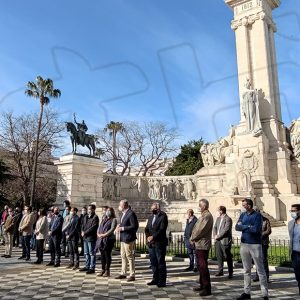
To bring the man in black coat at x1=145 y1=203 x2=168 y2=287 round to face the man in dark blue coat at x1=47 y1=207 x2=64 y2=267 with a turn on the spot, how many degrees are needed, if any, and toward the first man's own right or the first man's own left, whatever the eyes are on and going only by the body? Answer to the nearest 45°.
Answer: approximately 90° to the first man's own right

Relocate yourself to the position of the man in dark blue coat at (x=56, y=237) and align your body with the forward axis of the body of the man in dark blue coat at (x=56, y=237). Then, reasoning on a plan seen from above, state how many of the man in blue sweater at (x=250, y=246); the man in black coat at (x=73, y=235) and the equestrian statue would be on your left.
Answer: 2

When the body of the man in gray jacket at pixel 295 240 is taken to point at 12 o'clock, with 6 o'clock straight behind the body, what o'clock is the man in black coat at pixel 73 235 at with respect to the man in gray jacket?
The man in black coat is roughly at 2 o'clock from the man in gray jacket.

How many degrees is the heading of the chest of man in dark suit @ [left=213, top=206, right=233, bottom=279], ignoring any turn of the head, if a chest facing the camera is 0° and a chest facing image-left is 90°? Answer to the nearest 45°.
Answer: approximately 45°

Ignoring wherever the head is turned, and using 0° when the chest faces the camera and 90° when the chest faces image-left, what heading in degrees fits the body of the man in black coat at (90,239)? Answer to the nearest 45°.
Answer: approximately 45°

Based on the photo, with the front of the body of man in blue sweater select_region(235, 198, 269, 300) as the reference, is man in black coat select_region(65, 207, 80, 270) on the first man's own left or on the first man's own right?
on the first man's own right

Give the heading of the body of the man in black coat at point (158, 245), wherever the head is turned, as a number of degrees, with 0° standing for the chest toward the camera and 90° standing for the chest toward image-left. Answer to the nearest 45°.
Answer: approximately 45°

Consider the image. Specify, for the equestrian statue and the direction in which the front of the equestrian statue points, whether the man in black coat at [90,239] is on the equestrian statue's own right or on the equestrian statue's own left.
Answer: on the equestrian statue's own left

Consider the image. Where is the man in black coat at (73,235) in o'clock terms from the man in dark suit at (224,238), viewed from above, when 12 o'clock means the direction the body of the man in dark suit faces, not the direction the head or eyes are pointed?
The man in black coat is roughly at 2 o'clock from the man in dark suit.

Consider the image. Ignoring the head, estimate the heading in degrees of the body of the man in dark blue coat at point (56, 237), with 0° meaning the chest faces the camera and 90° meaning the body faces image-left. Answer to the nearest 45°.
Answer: approximately 45°

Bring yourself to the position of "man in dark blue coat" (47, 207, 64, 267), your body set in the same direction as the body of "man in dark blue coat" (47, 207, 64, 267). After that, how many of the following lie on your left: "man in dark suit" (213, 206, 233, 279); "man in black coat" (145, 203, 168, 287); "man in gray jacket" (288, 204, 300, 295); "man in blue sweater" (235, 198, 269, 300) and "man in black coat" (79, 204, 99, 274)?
5

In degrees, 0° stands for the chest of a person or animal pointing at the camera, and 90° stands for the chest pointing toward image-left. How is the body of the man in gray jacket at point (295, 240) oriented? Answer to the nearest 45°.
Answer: approximately 45°

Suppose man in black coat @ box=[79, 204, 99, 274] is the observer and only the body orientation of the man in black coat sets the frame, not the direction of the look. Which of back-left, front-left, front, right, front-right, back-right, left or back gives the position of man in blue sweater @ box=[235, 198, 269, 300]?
left
